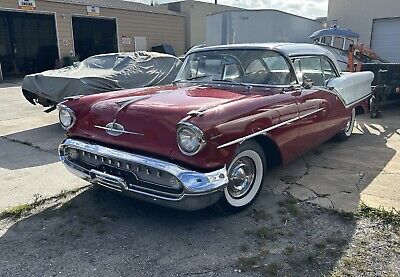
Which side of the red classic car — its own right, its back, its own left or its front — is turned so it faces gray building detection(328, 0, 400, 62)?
back

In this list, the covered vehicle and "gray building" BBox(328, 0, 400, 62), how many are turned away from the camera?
0

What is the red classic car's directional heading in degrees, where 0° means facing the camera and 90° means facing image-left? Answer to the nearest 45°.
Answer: approximately 45°

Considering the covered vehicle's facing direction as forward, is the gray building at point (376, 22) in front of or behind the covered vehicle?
behind

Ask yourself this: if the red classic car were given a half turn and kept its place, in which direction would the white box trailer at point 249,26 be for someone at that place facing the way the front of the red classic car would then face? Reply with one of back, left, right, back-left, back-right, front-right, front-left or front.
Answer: front-left

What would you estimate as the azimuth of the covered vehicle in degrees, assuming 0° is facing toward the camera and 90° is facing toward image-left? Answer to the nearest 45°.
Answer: approximately 45°

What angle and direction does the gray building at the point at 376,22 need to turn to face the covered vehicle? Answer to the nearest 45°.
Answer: approximately 45° to its right

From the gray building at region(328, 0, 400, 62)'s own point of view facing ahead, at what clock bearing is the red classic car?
The red classic car is roughly at 12 o'clock from the gray building.

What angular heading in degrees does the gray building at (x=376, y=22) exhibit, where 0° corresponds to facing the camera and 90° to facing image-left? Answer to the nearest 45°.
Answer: approximately 0°
